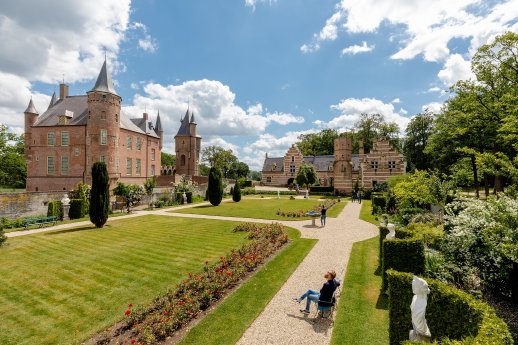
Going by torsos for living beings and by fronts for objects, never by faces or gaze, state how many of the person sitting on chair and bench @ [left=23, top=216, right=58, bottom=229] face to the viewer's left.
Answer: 1

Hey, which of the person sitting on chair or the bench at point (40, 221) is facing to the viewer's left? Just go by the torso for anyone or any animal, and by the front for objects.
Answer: the person sitting on chair

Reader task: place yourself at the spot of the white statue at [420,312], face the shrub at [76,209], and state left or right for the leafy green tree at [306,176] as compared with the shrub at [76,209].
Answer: right

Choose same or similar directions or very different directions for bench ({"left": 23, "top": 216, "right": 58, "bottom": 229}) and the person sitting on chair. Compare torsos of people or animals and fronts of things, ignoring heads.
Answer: very different directions

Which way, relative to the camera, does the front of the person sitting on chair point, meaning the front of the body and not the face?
to the viewer's left

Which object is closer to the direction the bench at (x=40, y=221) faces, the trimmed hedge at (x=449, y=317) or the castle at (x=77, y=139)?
the trimmed hedge

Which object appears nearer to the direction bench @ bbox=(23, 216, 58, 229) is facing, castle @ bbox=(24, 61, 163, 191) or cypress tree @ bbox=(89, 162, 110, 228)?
the cypress tree

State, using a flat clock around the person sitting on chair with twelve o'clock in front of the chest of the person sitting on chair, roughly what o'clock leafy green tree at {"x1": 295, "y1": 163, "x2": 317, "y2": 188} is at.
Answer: The leafy green tree is roughly at 3 o'clock from the person sitting on chair.

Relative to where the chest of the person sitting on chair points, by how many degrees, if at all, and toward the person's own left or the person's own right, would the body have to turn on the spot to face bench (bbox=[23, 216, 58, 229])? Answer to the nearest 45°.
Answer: approximately 45° to the person's own right

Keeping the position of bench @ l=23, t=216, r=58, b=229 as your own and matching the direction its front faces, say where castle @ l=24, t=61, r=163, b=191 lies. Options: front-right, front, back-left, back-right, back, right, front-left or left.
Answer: back-left

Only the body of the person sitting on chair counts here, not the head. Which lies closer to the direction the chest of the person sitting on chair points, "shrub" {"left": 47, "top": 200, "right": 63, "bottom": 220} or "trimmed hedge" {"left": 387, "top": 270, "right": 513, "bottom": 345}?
the shrub

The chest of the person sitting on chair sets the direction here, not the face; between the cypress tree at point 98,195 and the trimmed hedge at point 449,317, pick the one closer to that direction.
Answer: the cypress tree

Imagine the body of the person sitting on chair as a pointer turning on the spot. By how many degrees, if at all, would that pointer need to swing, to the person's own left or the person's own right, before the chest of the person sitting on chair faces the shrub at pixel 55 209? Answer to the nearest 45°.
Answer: approximately 45° to the person's own right

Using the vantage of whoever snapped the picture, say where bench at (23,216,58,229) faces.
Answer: facing the viewer and to the right of the viewer

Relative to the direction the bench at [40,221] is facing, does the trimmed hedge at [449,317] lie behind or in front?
in front
